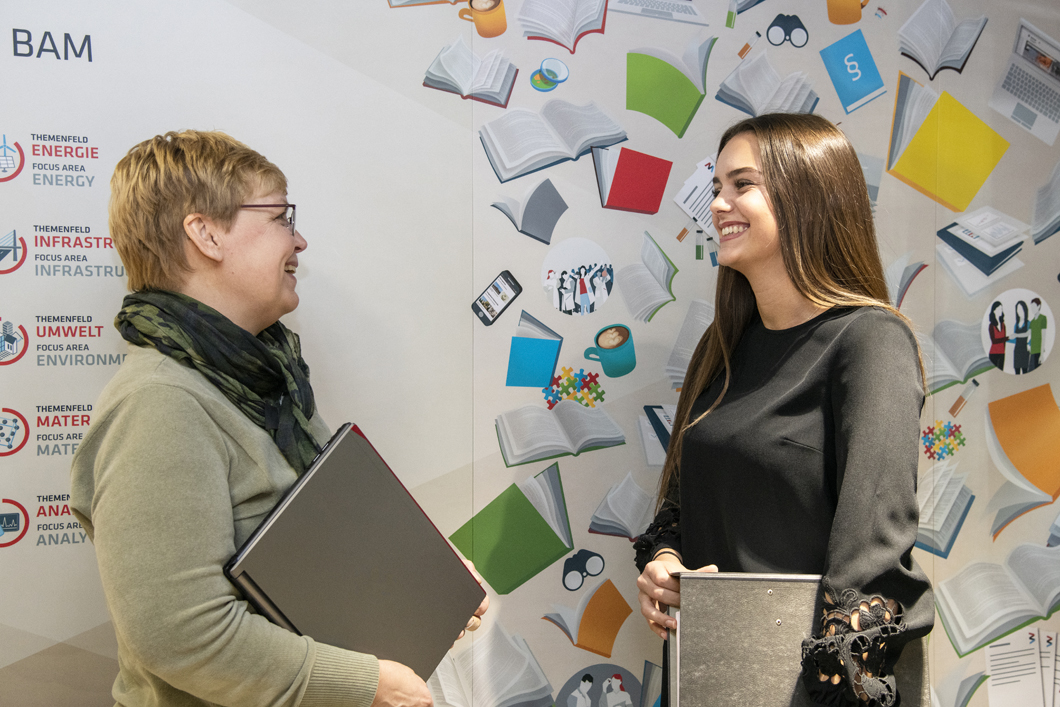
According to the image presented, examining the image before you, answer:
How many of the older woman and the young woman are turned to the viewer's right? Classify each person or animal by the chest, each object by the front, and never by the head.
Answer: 1

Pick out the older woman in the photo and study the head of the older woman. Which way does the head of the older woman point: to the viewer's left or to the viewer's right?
to the viewer's right

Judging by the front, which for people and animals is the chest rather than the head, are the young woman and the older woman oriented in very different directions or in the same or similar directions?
very different directions

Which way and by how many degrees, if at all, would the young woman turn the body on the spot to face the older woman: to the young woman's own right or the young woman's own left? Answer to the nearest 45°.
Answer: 0° — they already face them

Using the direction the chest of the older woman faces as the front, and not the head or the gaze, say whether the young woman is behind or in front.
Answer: in front

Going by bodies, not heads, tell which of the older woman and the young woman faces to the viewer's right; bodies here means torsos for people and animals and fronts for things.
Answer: the older woman

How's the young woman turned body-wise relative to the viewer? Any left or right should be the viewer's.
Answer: facing the viewer and to the left of the viewer

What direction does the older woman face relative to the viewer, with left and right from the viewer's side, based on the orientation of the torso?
facing to the right of the viewer
